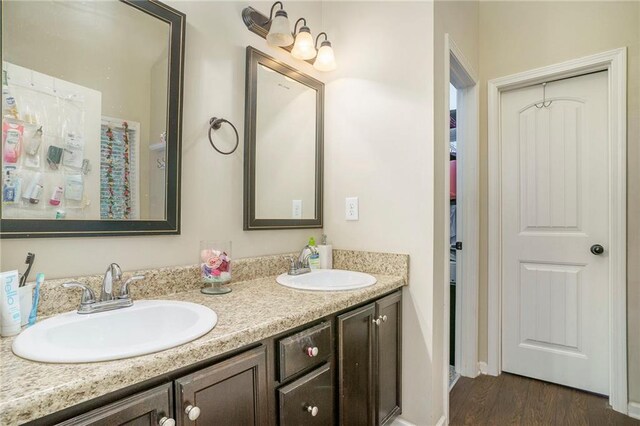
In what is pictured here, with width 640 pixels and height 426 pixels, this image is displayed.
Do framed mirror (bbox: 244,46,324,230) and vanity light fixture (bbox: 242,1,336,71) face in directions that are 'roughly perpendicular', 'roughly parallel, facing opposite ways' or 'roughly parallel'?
roughly parallel

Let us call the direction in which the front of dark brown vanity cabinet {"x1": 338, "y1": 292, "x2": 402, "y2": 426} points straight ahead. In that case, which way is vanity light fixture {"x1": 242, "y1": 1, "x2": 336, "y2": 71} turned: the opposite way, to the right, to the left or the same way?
the same way

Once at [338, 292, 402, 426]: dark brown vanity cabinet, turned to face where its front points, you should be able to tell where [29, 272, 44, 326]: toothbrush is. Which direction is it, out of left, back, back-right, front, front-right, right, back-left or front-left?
right

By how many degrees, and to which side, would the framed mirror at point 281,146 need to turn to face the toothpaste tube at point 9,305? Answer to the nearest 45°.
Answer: approximately 90° to its right

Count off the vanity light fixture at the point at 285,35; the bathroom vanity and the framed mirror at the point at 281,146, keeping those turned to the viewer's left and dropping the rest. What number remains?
0

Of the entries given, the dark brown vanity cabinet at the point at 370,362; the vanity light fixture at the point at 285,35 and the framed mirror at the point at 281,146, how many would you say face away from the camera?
0

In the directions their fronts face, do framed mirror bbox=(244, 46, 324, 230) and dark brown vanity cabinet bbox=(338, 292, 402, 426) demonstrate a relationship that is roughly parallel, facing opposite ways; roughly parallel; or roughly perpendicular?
roughly parallel

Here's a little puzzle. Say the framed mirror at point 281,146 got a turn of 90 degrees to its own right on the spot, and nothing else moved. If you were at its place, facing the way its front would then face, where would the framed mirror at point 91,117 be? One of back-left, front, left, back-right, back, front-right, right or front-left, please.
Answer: front

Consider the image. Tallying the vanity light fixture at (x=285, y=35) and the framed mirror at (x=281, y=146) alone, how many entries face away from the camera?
0

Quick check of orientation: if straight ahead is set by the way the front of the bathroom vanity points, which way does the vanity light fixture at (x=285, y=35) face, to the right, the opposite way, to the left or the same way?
the same way

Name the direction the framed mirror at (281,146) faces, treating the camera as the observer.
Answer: facing the viewer and to the right of the viewer

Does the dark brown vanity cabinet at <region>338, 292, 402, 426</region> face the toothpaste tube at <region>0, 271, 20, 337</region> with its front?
no

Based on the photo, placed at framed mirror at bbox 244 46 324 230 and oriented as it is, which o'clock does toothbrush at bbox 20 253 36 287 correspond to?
The toothbrush is roughly at 3 o'clock from the framed mirror.

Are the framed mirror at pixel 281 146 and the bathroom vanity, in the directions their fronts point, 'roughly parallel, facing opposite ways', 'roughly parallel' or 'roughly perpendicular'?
roughly parallel

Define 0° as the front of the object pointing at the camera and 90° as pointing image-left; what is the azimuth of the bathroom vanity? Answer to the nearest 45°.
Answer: approximately 315°
